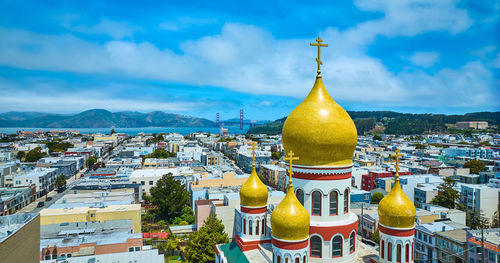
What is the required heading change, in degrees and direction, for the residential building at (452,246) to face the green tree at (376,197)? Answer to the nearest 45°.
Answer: approximately 90° to its right

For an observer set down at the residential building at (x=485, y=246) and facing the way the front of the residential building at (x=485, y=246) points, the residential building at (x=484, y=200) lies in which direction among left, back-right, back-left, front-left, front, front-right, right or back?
back-right

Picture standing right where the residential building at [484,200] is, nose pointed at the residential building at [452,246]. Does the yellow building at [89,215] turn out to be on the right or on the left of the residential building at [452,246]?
right

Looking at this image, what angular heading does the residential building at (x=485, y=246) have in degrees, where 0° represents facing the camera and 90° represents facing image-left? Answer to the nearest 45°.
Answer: approximately 45°

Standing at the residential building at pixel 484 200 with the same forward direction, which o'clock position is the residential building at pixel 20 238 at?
the residential building at pixel 20 238 is roughly at 11 o'clock from the residential building at pixel 484 200.

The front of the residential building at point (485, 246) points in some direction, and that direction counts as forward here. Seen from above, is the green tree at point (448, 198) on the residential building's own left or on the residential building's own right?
on the residential building's own right

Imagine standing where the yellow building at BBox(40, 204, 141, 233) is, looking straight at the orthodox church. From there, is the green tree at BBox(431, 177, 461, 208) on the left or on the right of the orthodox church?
left

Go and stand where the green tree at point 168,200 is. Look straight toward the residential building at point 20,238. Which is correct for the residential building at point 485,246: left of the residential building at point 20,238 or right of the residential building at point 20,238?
left
